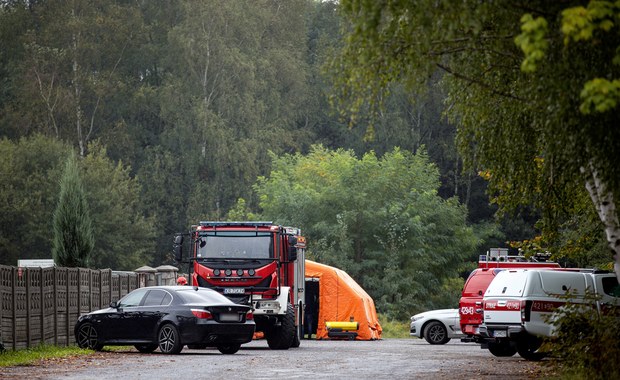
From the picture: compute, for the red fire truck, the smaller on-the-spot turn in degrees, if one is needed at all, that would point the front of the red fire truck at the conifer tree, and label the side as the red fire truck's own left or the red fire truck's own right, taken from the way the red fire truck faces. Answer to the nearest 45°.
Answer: approximately 135° to the red fire truck's own right

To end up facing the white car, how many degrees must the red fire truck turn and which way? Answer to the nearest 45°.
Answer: approximately 135° to its left

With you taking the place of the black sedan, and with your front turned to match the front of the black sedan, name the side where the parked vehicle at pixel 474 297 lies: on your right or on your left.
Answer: on your right

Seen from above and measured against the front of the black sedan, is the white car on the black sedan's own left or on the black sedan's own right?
on the black sedan's own right

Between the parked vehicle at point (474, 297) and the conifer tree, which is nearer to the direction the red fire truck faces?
the parked vehicle

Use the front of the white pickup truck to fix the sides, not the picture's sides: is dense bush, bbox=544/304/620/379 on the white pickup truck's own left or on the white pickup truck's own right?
on the white pickup truck's own right

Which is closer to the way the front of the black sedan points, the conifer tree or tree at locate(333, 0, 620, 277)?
the conifer tree

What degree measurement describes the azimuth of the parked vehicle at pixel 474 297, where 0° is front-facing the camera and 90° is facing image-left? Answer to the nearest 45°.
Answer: approximately 225°
